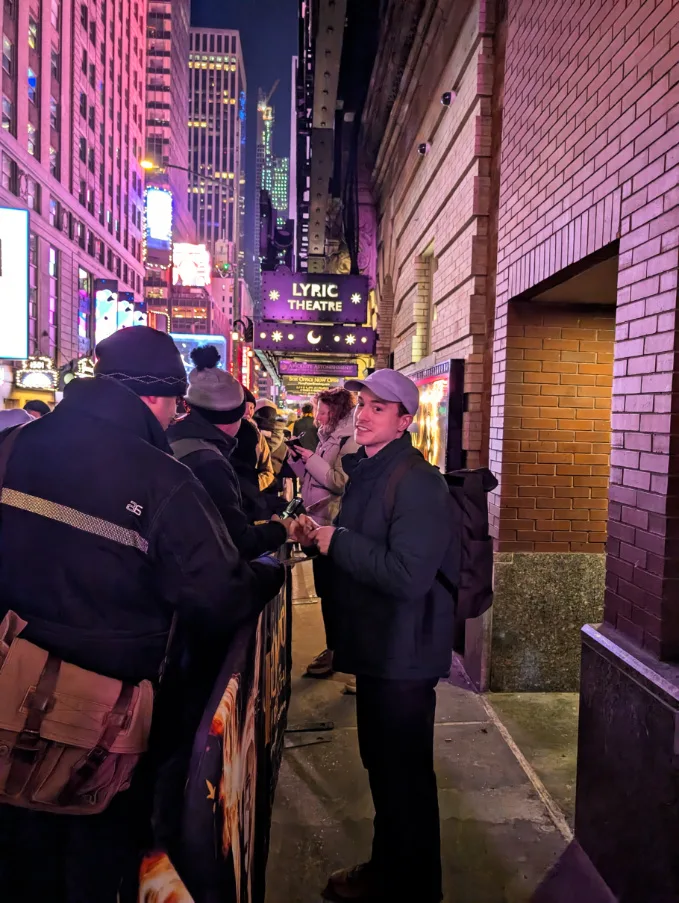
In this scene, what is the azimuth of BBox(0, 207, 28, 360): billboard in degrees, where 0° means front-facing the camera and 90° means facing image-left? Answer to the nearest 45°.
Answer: approximately 315°

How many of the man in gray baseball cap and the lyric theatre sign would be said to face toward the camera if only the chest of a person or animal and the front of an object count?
1

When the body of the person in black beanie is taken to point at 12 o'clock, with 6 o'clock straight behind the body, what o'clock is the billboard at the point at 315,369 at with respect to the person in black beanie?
The billboard is roughly at 11 o'clock from the person in black beanie.

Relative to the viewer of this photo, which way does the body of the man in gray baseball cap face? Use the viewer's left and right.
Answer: facing to the left of the viewer

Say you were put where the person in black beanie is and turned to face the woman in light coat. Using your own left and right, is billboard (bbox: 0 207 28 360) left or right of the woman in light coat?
left

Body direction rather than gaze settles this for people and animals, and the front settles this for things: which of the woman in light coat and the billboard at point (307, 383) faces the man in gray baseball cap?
the billboard

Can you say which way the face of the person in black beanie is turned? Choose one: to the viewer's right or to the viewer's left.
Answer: to the viewer's right

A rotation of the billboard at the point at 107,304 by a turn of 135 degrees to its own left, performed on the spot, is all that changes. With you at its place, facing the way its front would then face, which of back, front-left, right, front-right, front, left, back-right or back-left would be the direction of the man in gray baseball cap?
back

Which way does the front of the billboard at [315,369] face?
toward the camera

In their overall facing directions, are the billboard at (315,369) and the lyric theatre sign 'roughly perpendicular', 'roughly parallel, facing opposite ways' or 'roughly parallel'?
roughly parallel

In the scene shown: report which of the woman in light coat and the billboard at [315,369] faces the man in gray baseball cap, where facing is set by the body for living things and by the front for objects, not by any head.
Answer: the billboard

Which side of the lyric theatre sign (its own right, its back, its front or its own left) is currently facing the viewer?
front

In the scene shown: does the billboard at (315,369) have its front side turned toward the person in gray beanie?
yes
